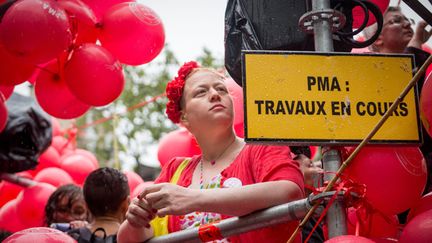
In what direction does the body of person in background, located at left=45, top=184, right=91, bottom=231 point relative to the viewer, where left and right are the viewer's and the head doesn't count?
facing the viewer and to the right of the viewer

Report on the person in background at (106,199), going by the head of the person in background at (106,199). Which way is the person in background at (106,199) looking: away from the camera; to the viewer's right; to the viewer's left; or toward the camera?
away from the camera

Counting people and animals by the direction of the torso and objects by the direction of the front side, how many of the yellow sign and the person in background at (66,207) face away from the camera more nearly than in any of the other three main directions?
0

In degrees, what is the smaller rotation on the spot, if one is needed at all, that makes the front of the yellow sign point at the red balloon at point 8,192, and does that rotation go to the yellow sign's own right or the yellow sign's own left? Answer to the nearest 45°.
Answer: approximately 135° to the yellow sign's own right
